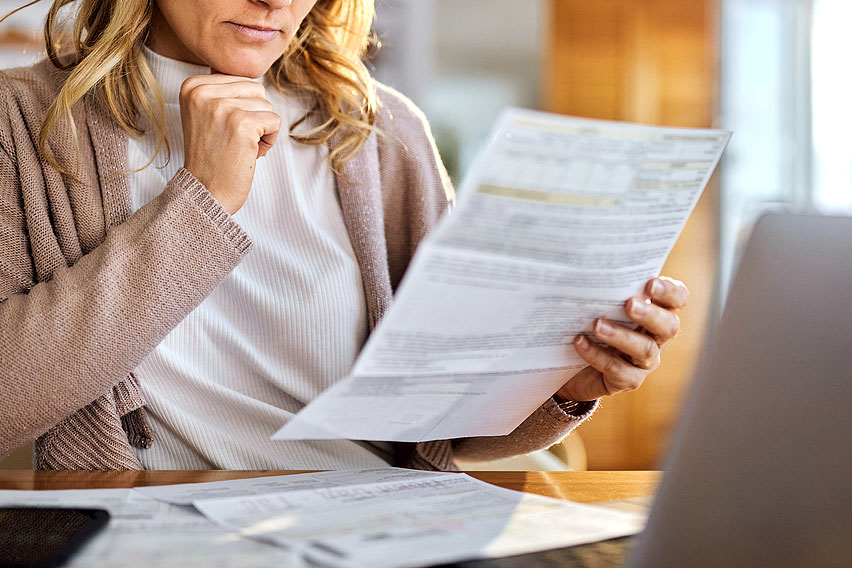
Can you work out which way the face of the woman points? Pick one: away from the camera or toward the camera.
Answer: toward the camera

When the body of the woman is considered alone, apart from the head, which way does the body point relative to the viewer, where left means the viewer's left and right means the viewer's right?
facing the viewer and to the right of the viewer

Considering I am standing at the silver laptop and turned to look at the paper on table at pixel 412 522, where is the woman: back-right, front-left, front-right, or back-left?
front-right
